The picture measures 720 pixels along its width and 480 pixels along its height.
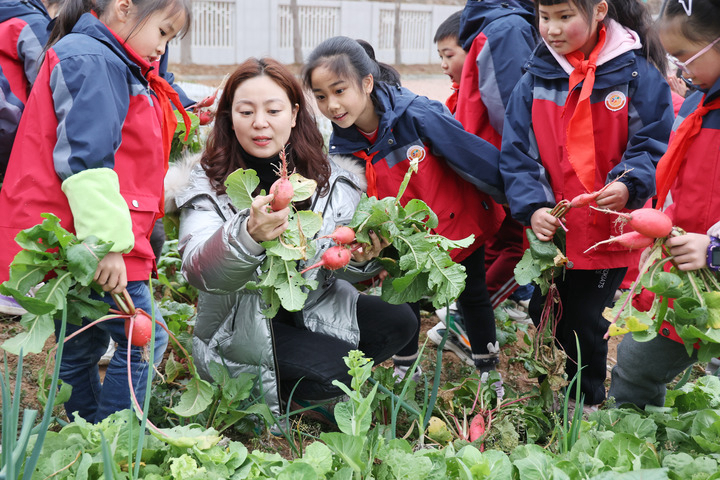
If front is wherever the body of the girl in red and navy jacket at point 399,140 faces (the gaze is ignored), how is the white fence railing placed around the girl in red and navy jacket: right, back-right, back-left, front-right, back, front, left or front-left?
back-right

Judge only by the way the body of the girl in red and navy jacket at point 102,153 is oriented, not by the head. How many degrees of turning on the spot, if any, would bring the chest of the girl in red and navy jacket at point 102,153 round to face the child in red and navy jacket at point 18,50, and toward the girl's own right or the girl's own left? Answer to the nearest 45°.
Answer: approximately 90° to the girl's own left

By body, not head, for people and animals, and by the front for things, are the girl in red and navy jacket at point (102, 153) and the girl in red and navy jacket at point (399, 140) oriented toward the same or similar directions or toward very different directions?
very different directions

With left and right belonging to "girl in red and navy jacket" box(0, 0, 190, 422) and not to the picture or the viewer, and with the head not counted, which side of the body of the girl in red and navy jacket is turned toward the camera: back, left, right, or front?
right

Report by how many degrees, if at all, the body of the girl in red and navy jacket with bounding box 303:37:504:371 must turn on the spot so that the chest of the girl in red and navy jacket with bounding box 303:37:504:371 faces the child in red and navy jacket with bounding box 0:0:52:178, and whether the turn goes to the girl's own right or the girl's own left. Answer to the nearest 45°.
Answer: approximately 45° to the girl's own right

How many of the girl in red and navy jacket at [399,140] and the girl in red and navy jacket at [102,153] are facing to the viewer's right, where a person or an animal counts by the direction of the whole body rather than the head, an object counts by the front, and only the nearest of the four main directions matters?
1

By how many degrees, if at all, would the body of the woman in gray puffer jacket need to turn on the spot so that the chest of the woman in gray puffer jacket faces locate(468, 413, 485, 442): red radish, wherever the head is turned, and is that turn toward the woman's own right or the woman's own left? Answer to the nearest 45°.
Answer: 0° — they already face it

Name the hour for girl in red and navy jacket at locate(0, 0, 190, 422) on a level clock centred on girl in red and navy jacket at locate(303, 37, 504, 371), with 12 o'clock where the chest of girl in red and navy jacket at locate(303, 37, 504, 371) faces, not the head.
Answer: girl in red and navy jacket at locate(0, 0, 190, 422) is roughly at 12 o'clock from girl in red and navy jacket at locate(303, 37, 504, 371).

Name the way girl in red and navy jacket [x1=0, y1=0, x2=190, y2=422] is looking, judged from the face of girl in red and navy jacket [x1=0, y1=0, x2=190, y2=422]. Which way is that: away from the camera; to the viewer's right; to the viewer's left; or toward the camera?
to the viewer's right
